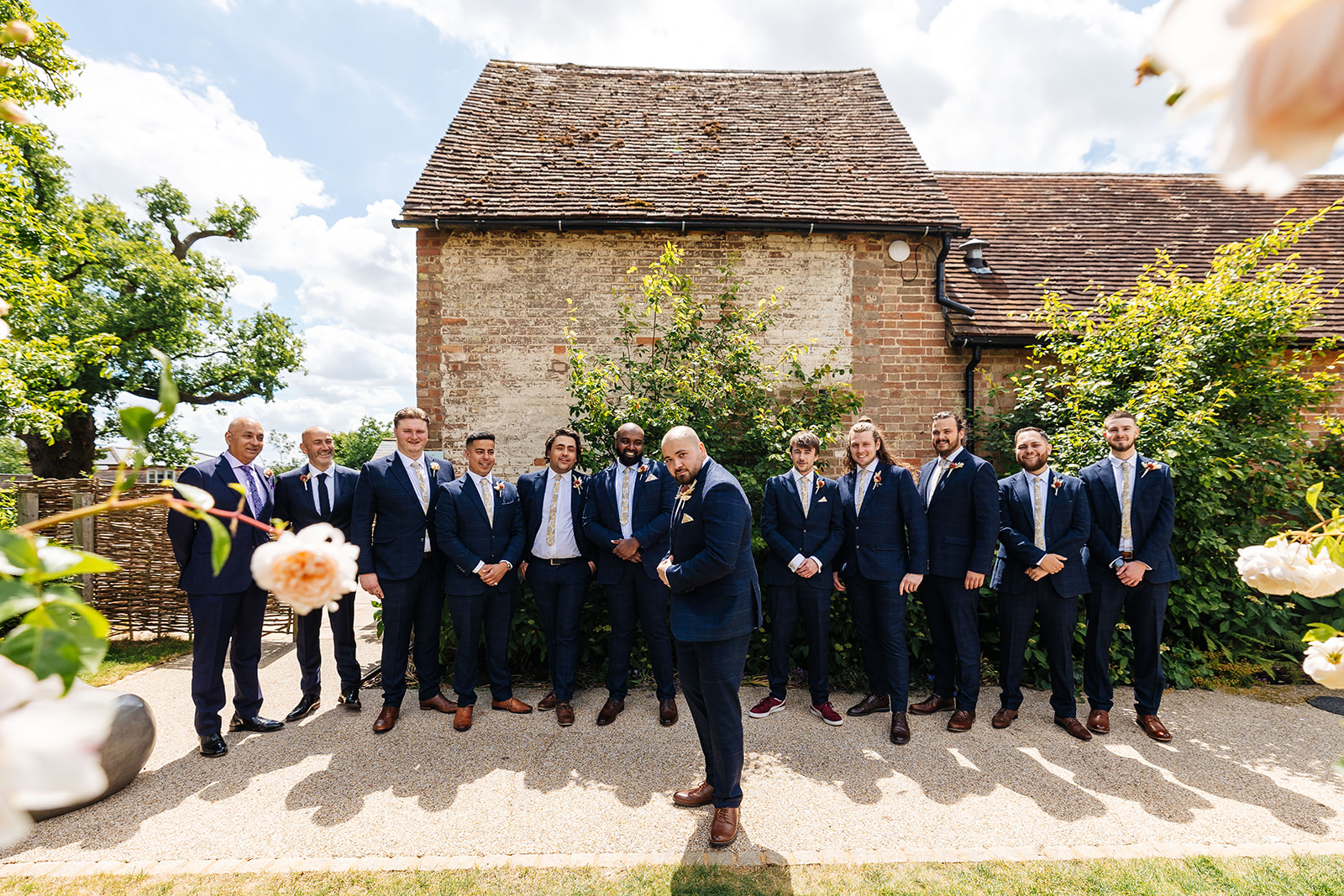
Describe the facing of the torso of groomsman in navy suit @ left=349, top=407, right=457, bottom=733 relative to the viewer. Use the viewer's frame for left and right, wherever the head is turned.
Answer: facing the viewer and to the right of the viewer

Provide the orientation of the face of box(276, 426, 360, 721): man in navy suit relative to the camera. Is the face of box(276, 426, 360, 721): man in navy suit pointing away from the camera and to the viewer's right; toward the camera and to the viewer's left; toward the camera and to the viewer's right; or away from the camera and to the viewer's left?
toward the camera and to the viewer's right

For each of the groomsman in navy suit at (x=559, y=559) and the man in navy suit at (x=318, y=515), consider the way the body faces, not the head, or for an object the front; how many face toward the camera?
2

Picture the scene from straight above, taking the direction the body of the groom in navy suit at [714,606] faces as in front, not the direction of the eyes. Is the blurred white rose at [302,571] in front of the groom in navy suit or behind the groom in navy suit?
in front

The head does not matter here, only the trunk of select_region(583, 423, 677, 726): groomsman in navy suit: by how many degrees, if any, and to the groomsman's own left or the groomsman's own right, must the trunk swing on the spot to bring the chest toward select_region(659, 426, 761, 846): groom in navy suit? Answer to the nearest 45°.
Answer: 0° — they already face them

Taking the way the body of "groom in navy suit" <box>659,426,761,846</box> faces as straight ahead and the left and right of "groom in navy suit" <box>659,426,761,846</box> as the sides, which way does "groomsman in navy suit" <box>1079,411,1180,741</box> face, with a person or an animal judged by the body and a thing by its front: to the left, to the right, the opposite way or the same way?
the same way

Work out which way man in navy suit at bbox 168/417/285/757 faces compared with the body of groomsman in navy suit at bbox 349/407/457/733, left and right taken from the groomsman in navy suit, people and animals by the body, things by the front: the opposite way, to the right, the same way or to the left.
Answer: the same way

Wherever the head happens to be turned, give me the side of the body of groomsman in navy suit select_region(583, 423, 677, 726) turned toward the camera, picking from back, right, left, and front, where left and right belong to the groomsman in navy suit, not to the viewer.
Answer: front

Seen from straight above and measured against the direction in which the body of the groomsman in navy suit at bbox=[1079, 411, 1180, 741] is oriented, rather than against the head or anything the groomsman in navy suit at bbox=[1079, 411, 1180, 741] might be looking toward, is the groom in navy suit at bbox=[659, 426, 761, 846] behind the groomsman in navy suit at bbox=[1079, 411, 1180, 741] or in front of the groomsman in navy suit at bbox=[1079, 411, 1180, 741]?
in front

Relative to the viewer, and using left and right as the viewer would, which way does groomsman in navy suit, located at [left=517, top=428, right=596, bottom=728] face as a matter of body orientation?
facing the viewer

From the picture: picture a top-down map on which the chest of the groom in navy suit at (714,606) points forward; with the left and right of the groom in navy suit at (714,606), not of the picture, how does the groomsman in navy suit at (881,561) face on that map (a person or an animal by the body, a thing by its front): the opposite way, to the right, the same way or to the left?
the same way

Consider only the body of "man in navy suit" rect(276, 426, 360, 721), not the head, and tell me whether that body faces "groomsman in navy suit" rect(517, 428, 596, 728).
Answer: no

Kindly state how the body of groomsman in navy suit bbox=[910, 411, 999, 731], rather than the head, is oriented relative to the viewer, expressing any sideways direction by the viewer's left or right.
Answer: facing the viewer and to the left of the viewer

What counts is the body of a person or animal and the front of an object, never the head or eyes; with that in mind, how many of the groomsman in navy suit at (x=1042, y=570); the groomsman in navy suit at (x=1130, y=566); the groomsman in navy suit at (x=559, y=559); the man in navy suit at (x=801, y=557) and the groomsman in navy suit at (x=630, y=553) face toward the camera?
5

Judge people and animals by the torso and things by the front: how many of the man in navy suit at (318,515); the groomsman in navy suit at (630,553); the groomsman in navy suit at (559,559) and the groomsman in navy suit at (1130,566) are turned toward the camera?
4

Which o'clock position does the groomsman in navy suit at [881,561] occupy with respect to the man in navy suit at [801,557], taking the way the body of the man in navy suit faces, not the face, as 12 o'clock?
The groomsman in navy suit is roughly at 9 o'clock from the man in navy suit.

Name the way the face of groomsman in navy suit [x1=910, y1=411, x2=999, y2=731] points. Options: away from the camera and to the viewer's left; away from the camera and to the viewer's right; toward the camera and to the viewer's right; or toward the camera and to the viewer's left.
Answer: toward the camera and to the viewer's left

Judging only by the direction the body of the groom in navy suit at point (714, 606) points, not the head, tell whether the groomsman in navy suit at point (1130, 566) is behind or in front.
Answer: behind
